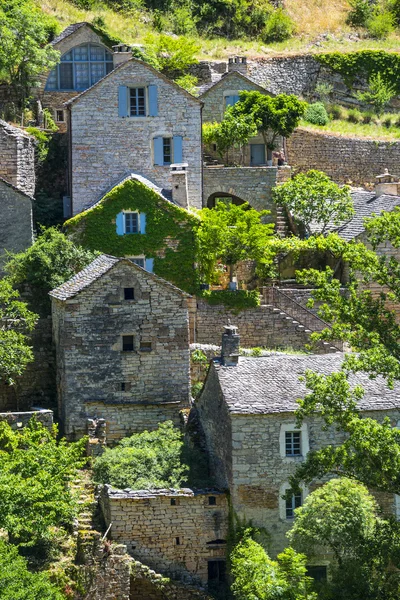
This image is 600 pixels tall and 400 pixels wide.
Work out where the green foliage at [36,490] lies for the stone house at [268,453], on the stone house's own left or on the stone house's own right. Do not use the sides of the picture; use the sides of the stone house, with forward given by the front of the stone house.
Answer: on the stone house's own right

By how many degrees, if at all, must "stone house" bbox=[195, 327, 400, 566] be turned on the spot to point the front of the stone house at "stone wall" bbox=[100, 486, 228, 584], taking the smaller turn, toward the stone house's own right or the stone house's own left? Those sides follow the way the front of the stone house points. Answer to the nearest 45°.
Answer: approximately 90° to the stone house's own right

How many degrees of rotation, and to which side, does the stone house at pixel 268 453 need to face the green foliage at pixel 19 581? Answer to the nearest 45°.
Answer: approximately 45° to its right

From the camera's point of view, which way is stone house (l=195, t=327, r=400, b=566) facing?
toward the camera
